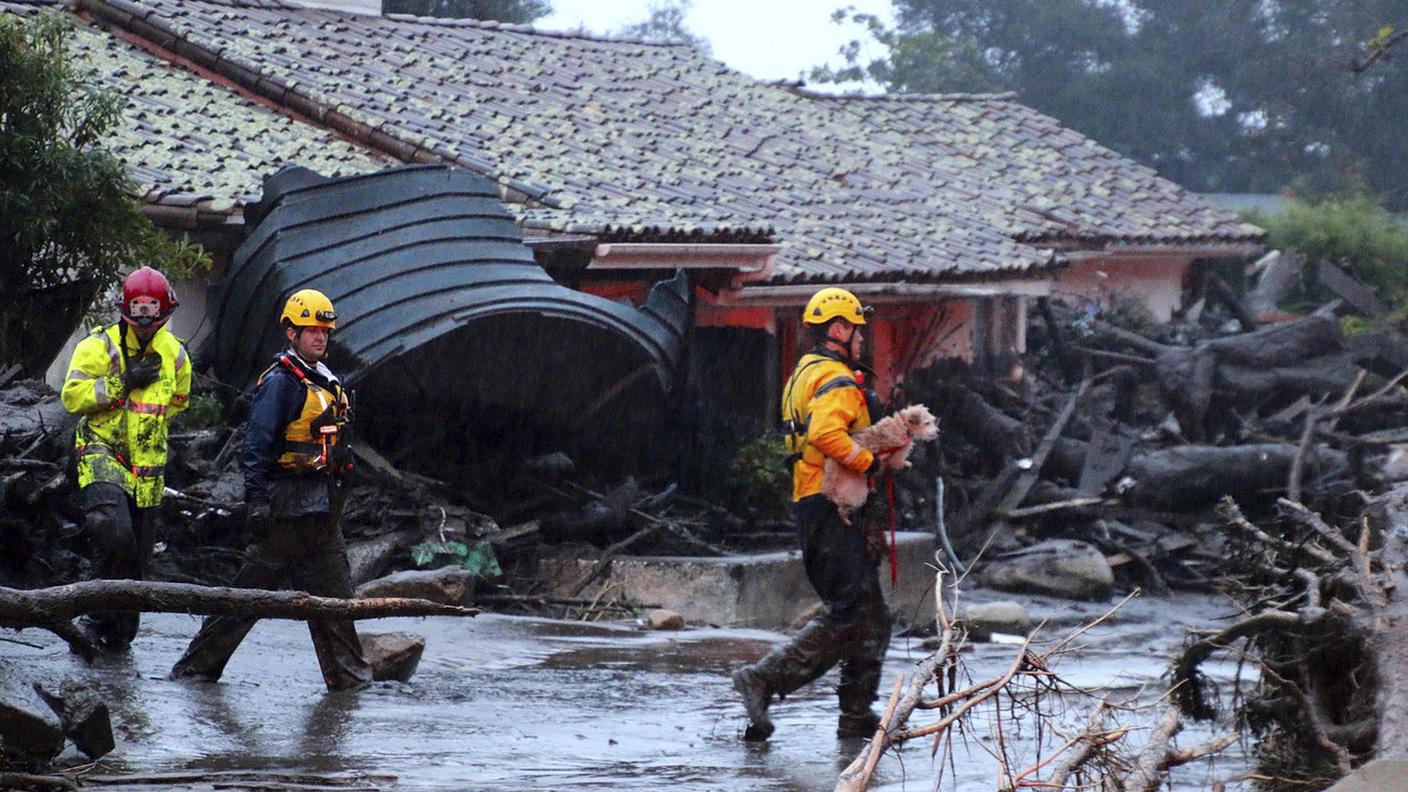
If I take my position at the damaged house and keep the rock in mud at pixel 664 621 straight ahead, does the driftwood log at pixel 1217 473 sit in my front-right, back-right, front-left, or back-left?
front-left

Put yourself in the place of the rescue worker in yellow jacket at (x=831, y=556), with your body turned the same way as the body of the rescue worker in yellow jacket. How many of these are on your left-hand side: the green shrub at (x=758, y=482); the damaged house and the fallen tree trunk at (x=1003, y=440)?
3

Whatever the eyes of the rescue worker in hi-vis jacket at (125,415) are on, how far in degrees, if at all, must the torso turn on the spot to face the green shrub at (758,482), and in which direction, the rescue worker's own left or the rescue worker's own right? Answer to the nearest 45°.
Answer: approximately 135° to the rescue worker's own left

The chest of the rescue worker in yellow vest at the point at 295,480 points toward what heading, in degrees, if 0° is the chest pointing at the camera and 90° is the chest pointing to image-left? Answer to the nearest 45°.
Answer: approximately 315°

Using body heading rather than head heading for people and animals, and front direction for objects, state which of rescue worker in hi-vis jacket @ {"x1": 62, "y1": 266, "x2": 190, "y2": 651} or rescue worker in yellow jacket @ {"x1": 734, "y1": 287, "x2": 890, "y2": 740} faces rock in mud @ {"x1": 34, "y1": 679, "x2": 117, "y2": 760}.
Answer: the rescue worker in hi-vis jacket

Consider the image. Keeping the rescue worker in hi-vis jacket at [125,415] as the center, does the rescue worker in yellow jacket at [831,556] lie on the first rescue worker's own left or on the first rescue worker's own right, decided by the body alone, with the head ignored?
on the first rescue worker's own left

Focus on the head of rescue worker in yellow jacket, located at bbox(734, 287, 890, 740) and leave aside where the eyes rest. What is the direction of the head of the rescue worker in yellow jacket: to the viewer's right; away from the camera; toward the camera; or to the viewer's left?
to the viewer's right

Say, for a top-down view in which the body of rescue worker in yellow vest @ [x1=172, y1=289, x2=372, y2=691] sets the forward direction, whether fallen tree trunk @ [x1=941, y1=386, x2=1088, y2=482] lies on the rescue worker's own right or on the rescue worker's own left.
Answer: on the rescue worker's own left

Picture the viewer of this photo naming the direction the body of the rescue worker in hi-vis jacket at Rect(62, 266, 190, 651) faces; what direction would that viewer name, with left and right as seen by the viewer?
facing the viewer

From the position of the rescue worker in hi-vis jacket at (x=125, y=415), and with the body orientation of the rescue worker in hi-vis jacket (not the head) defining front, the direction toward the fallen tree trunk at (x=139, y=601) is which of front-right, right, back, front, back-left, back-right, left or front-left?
front

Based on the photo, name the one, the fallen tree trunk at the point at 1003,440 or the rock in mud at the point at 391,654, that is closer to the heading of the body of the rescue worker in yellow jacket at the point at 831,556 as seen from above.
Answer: the fallen tree trunk

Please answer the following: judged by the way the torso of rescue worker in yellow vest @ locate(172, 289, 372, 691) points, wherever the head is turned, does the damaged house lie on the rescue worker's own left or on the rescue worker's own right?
on the rescue worker's own left

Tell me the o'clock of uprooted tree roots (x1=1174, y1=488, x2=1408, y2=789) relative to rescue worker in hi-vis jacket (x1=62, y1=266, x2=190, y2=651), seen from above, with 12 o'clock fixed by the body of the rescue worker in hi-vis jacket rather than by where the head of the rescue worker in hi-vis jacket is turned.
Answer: The uprooted tree roots is roughly at 10 o'clock from the rescue worker in hi-vis jacket.

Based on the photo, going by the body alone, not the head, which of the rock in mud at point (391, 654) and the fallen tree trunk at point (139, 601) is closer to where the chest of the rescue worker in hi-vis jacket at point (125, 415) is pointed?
the fallen tree trunk

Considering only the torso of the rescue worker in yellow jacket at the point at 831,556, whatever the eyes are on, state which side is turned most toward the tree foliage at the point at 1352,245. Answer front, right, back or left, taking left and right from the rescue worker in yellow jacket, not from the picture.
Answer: left

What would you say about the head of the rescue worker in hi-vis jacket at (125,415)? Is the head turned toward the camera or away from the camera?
toward the camera

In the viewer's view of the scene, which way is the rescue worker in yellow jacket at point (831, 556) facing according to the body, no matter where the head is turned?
to the viewer's right

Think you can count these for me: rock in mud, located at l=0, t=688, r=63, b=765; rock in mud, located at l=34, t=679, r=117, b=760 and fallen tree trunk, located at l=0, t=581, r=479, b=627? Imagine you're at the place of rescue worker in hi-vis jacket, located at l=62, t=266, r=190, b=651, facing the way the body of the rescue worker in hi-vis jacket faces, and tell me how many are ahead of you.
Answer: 3

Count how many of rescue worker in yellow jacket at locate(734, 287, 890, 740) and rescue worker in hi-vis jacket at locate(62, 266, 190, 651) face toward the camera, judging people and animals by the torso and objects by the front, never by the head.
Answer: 1

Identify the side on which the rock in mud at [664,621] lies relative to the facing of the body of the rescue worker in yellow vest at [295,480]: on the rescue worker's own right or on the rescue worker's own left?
on the rescue worker's own left
